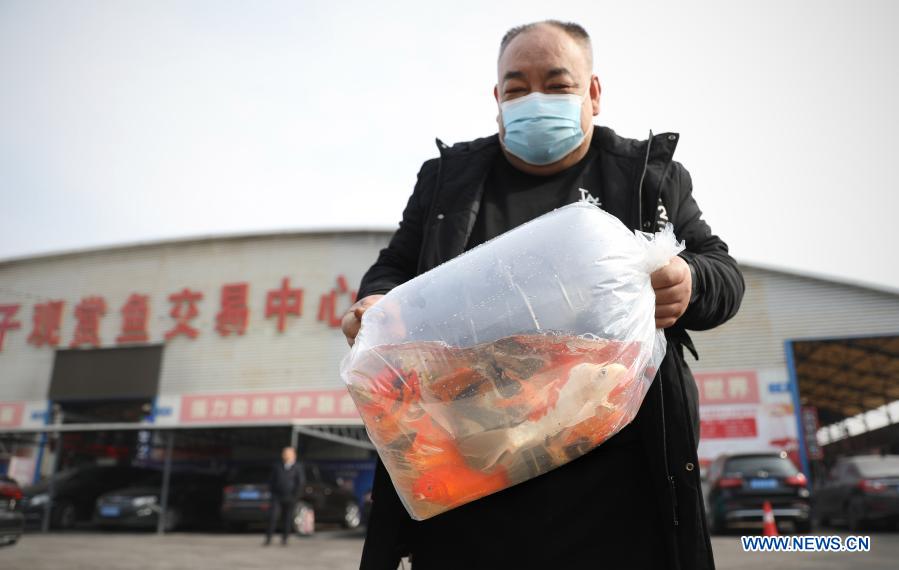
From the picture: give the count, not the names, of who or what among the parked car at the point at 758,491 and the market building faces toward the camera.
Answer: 1

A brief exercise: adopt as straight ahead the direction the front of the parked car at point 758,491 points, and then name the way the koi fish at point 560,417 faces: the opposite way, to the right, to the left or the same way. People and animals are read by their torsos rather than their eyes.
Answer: to the right

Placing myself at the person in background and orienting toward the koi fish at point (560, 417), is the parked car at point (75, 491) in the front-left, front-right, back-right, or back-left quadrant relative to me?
back-right

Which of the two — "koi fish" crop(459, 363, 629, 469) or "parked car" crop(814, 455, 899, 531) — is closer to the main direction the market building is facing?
the koi fish

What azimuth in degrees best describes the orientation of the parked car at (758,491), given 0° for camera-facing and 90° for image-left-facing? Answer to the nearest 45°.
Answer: approximately 180°

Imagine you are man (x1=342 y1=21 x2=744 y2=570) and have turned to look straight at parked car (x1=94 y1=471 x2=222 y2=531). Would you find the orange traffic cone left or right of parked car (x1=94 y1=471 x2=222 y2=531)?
right

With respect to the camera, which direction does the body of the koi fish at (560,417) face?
to the viewer's right

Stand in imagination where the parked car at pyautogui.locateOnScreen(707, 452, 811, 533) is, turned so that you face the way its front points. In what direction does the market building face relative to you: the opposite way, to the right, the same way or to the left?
the opposite way
